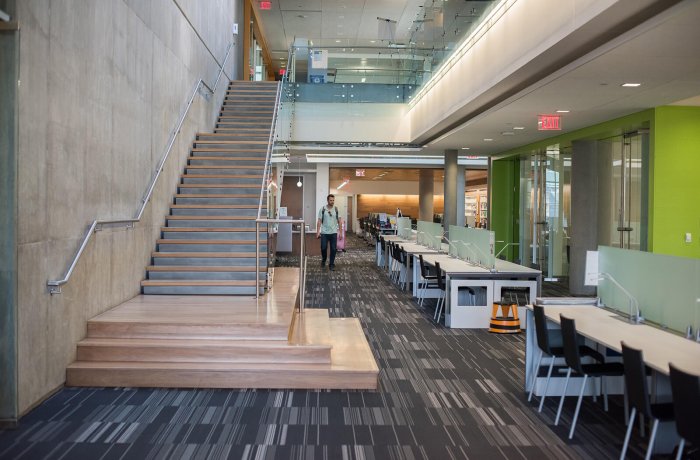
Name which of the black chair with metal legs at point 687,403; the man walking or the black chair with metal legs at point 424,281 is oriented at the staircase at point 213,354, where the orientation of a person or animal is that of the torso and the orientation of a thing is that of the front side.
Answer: the man walking

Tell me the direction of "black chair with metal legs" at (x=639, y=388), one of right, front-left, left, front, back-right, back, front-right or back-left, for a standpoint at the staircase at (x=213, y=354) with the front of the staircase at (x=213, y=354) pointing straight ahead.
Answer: front-left

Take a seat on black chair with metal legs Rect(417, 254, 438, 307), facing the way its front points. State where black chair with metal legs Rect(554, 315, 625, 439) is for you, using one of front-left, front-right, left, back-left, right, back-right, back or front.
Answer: right

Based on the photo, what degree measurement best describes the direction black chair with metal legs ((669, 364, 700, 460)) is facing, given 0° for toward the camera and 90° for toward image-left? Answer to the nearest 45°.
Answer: approximately 225°

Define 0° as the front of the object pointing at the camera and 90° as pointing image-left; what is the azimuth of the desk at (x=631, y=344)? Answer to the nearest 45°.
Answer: approximately 45°

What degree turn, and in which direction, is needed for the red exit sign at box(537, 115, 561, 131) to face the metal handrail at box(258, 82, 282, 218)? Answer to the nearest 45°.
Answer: approximately 90° to its right

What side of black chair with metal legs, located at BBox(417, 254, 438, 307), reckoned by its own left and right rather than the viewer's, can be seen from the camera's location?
right

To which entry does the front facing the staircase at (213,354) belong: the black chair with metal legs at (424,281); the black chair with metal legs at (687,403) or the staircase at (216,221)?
the staircase at (216,221)

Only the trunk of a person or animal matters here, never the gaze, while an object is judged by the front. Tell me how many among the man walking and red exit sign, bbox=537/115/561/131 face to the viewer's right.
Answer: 0

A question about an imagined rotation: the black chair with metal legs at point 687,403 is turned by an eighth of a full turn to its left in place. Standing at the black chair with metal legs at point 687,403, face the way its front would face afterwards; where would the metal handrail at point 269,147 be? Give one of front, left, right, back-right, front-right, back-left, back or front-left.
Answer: front-left

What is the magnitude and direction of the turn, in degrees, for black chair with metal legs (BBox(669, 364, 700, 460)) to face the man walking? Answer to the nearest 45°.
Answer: approximately 90° to its left
